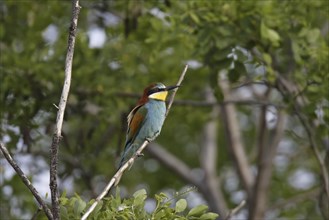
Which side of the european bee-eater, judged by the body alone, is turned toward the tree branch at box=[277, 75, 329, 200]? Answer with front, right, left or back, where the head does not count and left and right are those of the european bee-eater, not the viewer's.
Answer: front

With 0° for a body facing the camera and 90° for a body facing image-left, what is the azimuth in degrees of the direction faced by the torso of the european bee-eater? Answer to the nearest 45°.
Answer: approximately 270°

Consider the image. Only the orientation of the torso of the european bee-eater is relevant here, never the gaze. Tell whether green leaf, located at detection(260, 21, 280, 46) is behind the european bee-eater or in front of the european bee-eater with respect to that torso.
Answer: in front

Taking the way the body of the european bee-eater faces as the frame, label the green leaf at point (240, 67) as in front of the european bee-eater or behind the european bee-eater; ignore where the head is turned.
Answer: in front
